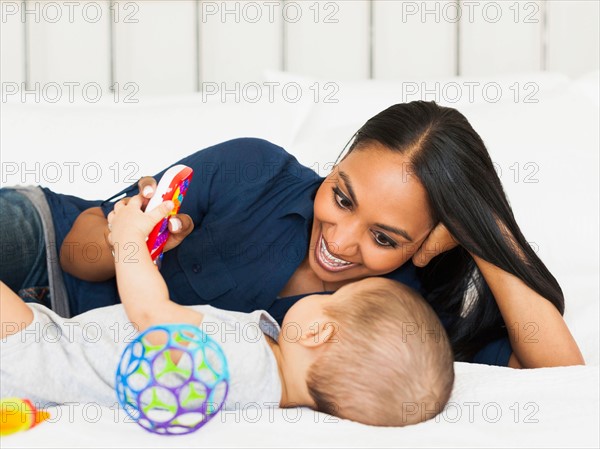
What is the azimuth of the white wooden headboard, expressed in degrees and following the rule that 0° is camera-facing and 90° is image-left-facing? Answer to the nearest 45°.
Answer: approximately 0°

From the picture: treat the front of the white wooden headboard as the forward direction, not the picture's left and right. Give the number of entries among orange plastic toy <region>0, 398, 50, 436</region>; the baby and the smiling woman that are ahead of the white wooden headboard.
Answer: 3

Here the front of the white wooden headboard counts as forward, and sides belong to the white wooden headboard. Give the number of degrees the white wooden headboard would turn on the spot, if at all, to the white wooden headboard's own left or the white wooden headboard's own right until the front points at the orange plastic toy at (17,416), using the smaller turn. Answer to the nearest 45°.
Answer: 0° — it already faces it

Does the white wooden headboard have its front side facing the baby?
yes

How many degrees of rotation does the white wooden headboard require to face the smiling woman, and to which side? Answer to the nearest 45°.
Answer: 0° — it already faces them
